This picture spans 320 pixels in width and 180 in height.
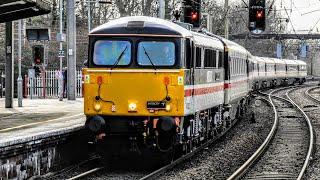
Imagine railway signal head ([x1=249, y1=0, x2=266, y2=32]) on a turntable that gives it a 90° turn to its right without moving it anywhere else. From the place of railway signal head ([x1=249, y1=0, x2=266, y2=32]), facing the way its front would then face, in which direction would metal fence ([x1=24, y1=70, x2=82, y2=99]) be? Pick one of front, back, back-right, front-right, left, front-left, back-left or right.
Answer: front

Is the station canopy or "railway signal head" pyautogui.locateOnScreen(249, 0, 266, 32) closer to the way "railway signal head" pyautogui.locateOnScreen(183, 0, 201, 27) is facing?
the station canopy

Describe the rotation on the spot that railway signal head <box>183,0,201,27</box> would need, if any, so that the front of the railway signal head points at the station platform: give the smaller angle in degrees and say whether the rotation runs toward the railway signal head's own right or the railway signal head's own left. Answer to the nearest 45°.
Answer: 0° — it already faces it

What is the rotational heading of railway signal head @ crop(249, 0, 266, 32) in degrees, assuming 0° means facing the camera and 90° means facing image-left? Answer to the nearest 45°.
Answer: approximately 0°

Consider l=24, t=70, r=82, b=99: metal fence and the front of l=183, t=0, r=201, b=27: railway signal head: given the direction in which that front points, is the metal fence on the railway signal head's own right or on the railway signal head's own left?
on the railway signal head's own right

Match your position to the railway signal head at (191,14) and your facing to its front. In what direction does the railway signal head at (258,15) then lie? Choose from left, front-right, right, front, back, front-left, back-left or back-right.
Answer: back-left

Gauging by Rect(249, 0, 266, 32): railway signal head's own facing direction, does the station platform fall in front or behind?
in front

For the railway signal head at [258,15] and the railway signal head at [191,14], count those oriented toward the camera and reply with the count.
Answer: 2
